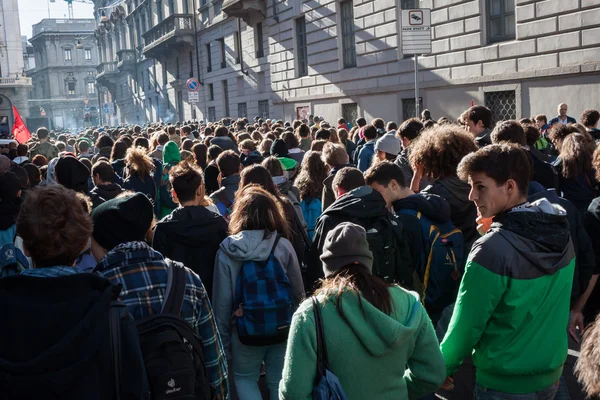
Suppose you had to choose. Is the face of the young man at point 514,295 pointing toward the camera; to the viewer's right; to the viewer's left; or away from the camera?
to the viewer's left

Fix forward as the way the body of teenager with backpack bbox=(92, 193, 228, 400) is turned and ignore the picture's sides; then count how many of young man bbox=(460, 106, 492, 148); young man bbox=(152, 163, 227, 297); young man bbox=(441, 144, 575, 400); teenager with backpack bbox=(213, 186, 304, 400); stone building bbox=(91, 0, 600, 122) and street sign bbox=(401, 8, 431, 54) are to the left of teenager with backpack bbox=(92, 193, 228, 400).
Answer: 0

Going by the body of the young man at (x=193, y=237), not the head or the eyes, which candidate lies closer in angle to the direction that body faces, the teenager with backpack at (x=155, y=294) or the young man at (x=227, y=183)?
the young man

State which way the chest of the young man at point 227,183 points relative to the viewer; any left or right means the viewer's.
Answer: facing away from the viewer

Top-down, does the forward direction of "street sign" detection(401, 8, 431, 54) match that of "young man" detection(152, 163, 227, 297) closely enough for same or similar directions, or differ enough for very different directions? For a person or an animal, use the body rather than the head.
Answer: very different directions

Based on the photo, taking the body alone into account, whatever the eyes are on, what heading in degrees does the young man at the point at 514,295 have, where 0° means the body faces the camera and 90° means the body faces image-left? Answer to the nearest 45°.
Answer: approximately 135°

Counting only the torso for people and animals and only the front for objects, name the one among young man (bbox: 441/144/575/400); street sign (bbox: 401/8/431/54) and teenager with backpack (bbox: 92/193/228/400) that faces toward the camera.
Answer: the street sign

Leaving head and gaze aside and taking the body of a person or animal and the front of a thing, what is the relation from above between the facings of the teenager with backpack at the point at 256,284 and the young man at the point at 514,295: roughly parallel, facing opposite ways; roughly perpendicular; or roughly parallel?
roughly parallel

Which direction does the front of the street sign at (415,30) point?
toward the camera

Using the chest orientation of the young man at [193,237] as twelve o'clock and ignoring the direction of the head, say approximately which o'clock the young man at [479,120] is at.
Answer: the young man at [479,120] is roughly at 2 o'clock from the young man at [193,237].

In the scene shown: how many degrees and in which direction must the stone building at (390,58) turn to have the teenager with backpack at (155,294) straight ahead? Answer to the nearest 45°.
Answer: approximately 45° to its left

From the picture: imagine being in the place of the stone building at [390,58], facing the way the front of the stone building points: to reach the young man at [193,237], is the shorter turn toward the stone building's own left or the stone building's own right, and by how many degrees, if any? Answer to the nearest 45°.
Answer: approximately 45° to the stone building's own left

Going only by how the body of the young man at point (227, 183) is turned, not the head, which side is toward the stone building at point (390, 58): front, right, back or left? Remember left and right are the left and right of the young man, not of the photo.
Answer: front

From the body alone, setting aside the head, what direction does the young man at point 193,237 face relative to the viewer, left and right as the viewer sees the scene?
facing away from the viewer

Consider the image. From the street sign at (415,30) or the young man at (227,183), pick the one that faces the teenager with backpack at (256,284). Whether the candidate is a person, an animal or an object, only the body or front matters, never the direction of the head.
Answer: the street sign

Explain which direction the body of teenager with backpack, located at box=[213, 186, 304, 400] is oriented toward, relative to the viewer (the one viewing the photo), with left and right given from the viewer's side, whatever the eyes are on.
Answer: facing away from the viewer

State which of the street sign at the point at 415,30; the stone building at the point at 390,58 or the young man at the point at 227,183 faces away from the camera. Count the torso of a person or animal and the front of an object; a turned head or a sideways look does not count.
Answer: the young man

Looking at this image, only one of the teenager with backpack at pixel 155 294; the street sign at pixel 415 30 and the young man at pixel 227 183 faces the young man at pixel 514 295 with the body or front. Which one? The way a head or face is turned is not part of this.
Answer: the street sign

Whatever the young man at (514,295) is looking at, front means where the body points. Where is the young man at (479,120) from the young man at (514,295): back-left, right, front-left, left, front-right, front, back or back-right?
front-right

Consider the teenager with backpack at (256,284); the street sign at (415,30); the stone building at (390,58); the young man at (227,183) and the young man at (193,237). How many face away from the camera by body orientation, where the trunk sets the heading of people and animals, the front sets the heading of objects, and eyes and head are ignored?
3

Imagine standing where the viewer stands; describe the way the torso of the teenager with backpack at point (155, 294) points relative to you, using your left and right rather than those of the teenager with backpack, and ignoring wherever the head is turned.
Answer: facing away from the viewer and to the left of the viewer

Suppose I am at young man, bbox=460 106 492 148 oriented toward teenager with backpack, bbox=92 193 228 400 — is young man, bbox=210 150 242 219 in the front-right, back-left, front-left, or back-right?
front-right

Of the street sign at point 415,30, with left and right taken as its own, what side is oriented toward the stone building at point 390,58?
back
